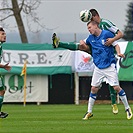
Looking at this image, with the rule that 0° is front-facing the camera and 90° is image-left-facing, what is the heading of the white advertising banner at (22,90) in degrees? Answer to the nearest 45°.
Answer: approximately 0°

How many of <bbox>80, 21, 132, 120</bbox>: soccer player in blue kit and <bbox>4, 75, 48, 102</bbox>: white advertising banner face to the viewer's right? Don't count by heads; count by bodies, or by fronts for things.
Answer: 0

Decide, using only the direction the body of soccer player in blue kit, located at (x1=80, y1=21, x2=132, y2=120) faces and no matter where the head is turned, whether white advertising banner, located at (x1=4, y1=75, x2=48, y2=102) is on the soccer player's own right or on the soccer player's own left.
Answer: on the soccer player's own right

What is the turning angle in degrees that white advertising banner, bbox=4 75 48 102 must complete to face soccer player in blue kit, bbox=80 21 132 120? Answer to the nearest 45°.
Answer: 0° — it already faces them
